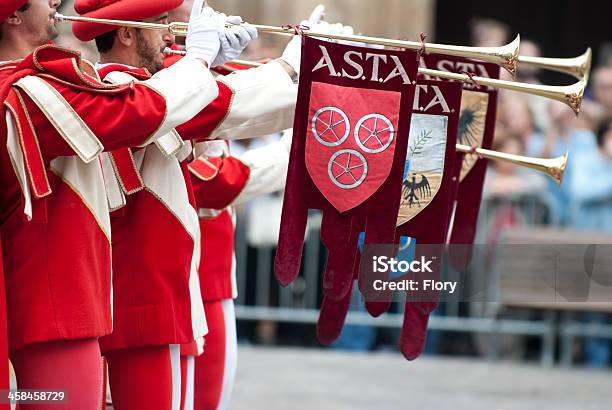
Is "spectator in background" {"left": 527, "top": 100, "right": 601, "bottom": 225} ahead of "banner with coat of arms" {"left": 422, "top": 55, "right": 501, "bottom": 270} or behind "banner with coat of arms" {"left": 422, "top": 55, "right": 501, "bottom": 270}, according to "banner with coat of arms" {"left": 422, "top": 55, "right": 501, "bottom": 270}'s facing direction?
behind

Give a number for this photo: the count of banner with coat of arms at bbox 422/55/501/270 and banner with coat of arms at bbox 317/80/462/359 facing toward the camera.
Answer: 2

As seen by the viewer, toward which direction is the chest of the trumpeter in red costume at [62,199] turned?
to the viewer's right

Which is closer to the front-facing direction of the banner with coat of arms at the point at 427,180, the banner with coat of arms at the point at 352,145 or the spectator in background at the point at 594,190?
the banner with coat of arms

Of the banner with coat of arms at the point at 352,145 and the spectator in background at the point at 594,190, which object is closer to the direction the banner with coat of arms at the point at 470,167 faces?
the banner with coat of arms

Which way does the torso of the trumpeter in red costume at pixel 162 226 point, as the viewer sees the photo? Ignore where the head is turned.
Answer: to the viewer's right

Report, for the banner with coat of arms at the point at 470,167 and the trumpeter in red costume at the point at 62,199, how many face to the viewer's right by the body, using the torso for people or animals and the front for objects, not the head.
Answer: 1

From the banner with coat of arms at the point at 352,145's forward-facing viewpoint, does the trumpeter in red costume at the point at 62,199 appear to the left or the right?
on its right

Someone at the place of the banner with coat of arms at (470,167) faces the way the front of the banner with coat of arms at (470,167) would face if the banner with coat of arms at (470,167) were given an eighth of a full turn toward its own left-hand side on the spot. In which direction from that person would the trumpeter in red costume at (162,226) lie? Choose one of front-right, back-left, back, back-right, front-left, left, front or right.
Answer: right

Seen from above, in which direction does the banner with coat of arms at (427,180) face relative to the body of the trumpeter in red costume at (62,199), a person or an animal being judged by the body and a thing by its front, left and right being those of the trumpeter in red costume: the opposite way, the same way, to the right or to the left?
to the right

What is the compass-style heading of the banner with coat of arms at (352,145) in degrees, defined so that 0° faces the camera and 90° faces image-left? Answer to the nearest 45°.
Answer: approximately 0°

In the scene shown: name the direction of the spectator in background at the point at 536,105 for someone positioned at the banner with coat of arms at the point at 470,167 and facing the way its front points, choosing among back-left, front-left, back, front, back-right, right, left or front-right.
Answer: back
